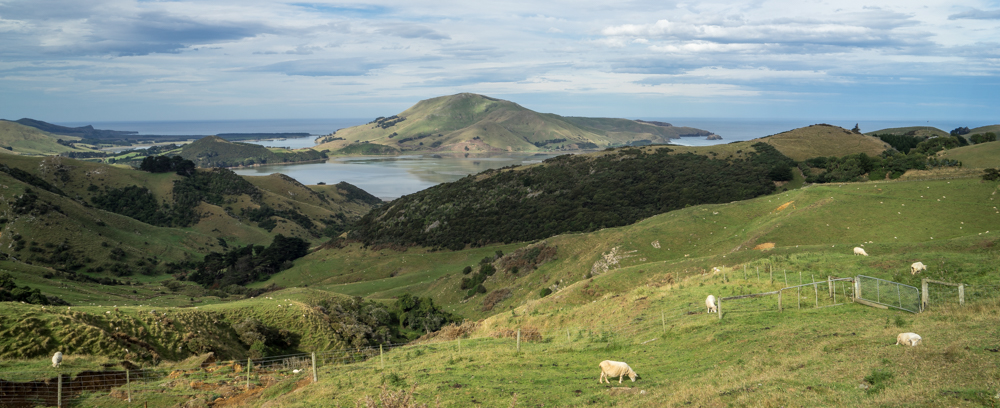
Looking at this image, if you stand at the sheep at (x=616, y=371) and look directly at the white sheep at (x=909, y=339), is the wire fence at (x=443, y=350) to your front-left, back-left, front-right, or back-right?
back-left

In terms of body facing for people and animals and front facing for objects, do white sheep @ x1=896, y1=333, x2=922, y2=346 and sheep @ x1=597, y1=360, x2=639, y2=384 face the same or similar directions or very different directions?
same or similar directions

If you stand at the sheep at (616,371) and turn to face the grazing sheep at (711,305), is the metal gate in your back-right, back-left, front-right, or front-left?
front-right
